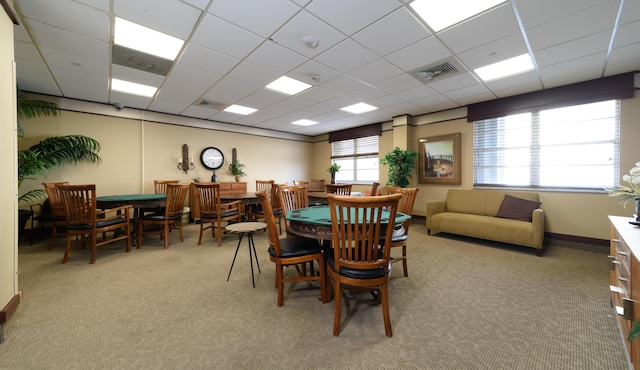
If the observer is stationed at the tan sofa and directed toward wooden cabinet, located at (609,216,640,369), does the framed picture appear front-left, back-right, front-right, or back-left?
back-right

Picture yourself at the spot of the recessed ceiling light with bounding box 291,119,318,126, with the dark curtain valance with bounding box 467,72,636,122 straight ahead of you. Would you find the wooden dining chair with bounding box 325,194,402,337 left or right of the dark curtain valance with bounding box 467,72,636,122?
right

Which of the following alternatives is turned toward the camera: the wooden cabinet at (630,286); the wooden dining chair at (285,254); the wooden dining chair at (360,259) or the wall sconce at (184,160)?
the wall sconce

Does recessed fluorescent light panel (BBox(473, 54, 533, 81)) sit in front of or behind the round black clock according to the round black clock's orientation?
in front

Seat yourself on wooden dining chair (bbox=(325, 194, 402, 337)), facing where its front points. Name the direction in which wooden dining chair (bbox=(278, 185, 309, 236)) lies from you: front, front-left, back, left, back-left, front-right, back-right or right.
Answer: front-left

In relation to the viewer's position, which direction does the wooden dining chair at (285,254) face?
facing to the right of the viewer

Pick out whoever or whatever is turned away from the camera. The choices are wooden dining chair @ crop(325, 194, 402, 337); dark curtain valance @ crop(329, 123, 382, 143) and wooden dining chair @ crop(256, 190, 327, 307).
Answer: wooden dining chair @ crop(325, 194, 402, 337)

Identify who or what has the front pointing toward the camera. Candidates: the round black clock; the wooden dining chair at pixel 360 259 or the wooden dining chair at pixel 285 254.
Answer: the round black clock

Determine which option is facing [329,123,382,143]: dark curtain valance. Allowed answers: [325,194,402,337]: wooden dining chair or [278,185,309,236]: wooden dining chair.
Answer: [325,194,402,337]: wooden dining chair

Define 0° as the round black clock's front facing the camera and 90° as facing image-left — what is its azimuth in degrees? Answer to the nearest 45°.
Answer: approximately 0°

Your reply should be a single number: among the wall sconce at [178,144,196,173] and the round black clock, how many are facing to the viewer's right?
0

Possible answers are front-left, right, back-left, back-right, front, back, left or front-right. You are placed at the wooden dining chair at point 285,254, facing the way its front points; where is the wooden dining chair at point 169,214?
back-left

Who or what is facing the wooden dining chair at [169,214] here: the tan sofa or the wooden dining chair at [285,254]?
the tan sofa

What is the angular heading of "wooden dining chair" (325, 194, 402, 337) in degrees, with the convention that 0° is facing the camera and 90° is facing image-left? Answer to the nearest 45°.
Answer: approximately 180°
